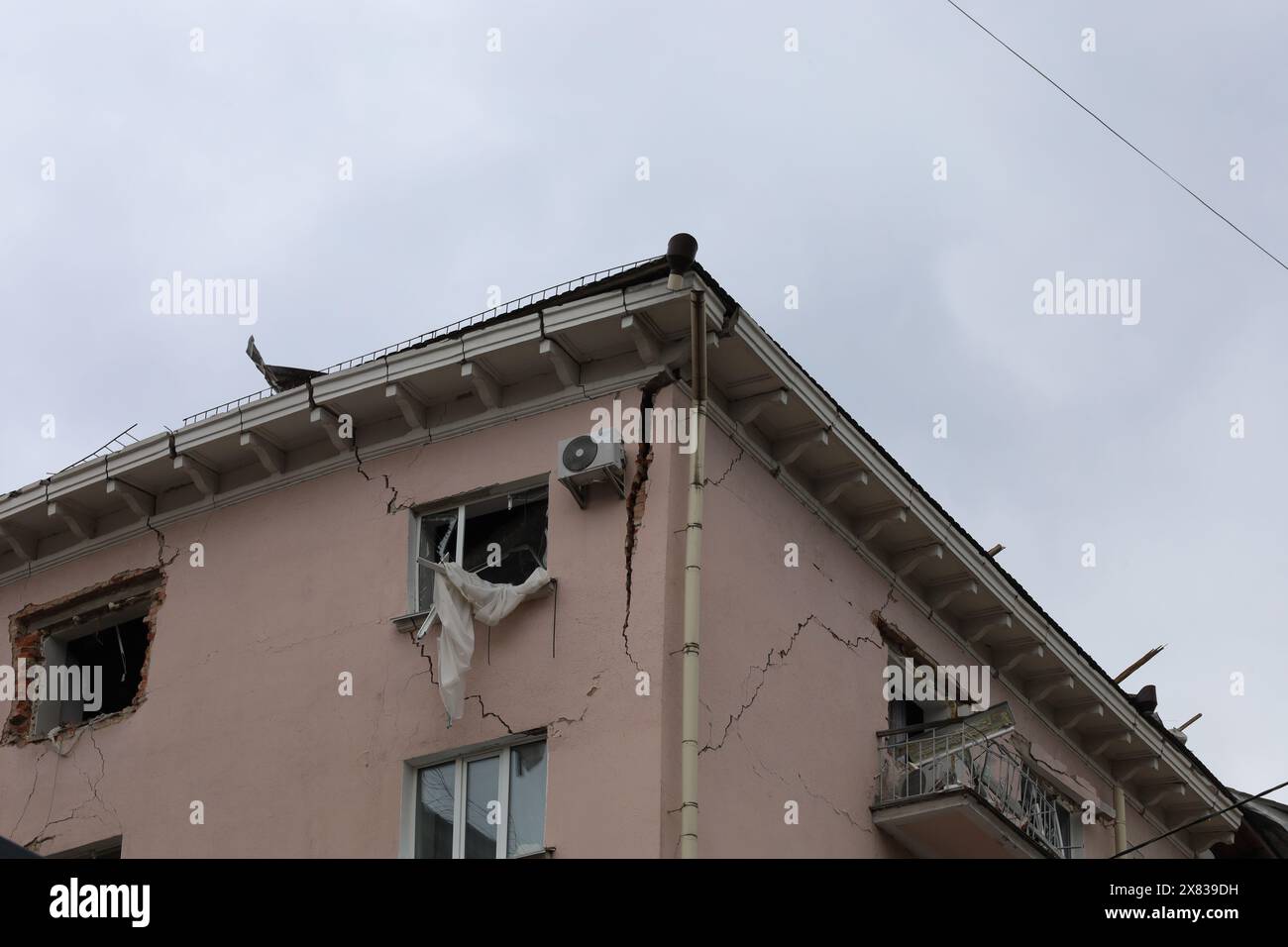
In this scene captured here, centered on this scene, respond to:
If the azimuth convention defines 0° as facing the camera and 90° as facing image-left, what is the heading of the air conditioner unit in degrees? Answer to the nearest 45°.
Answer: approximately 45°
